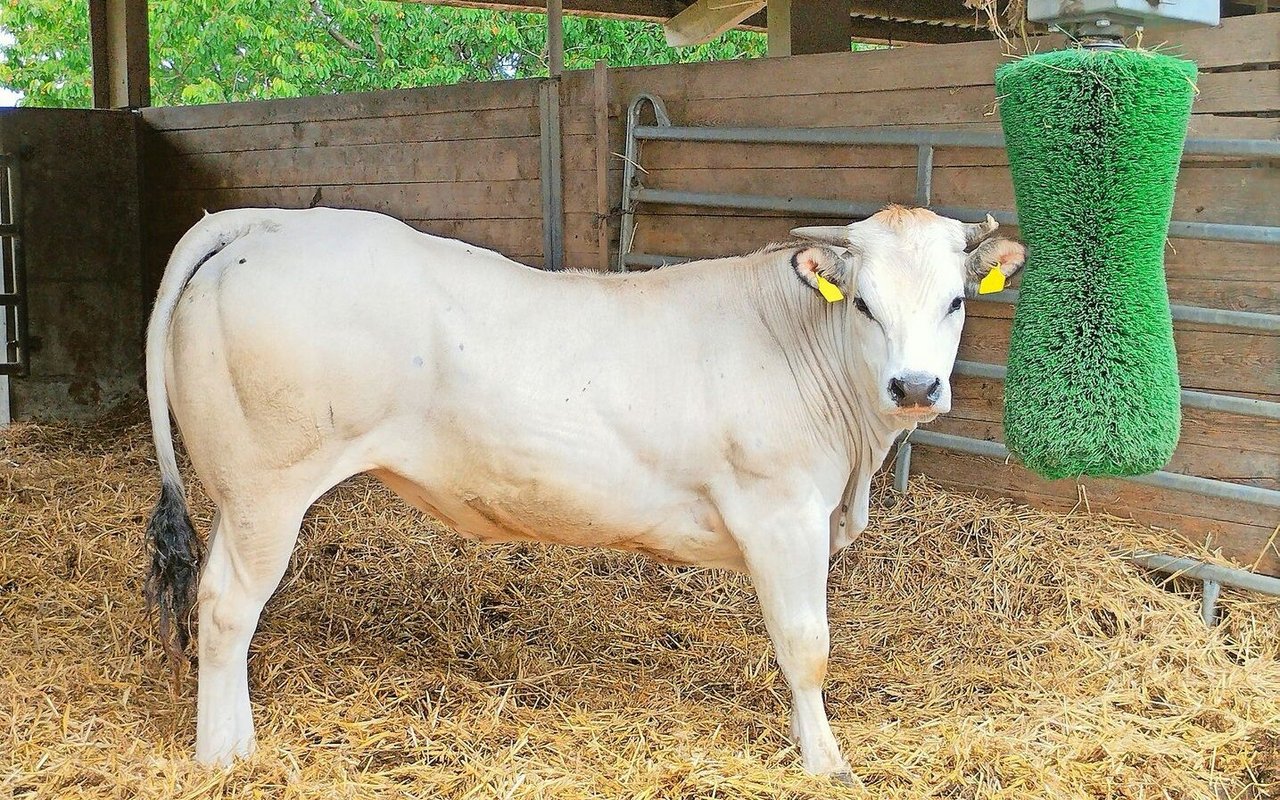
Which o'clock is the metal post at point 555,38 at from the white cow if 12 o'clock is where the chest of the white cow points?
The metal post is roughly at 9 o'clock from the white cow.

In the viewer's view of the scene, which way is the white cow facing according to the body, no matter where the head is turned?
to the viewer's right

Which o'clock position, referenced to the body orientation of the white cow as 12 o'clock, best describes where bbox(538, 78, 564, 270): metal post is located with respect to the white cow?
The metal post is roughly at 9 o'clock from the white cow.

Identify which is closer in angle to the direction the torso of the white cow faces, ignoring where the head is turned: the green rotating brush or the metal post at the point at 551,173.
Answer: the green rotating brush

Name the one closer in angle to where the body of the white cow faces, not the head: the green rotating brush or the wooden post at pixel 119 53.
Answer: the green rotating brush

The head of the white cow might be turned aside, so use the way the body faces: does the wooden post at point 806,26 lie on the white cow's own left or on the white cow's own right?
on the white cow's own left

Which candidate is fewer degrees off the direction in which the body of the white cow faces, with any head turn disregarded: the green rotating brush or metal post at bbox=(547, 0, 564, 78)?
the green rotating brush

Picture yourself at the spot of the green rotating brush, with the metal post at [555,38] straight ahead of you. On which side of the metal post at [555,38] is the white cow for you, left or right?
left

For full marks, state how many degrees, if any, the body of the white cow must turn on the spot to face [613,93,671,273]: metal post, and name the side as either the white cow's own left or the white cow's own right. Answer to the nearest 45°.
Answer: approximately 90° to the white cow's own left
